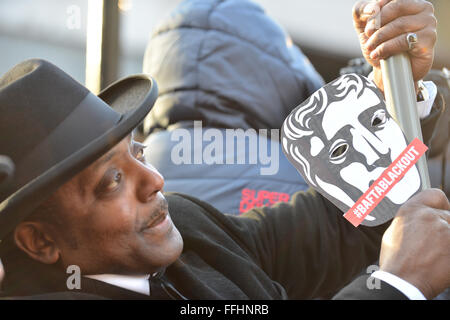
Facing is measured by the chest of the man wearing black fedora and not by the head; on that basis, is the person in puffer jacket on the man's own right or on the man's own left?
on the man's own left

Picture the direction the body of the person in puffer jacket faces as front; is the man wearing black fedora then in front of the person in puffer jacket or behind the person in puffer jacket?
behind

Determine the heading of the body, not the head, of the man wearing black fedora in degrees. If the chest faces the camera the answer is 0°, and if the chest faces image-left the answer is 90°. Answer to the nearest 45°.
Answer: approximately 315°

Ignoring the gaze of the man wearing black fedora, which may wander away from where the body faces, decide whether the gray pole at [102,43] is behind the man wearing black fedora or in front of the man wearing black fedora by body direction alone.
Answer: behind

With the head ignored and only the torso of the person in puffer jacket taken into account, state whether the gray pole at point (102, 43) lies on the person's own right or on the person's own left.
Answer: on the person's own left

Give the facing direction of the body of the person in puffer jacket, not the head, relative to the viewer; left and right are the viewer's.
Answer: facing away from the viewer and to the right of the viewer
